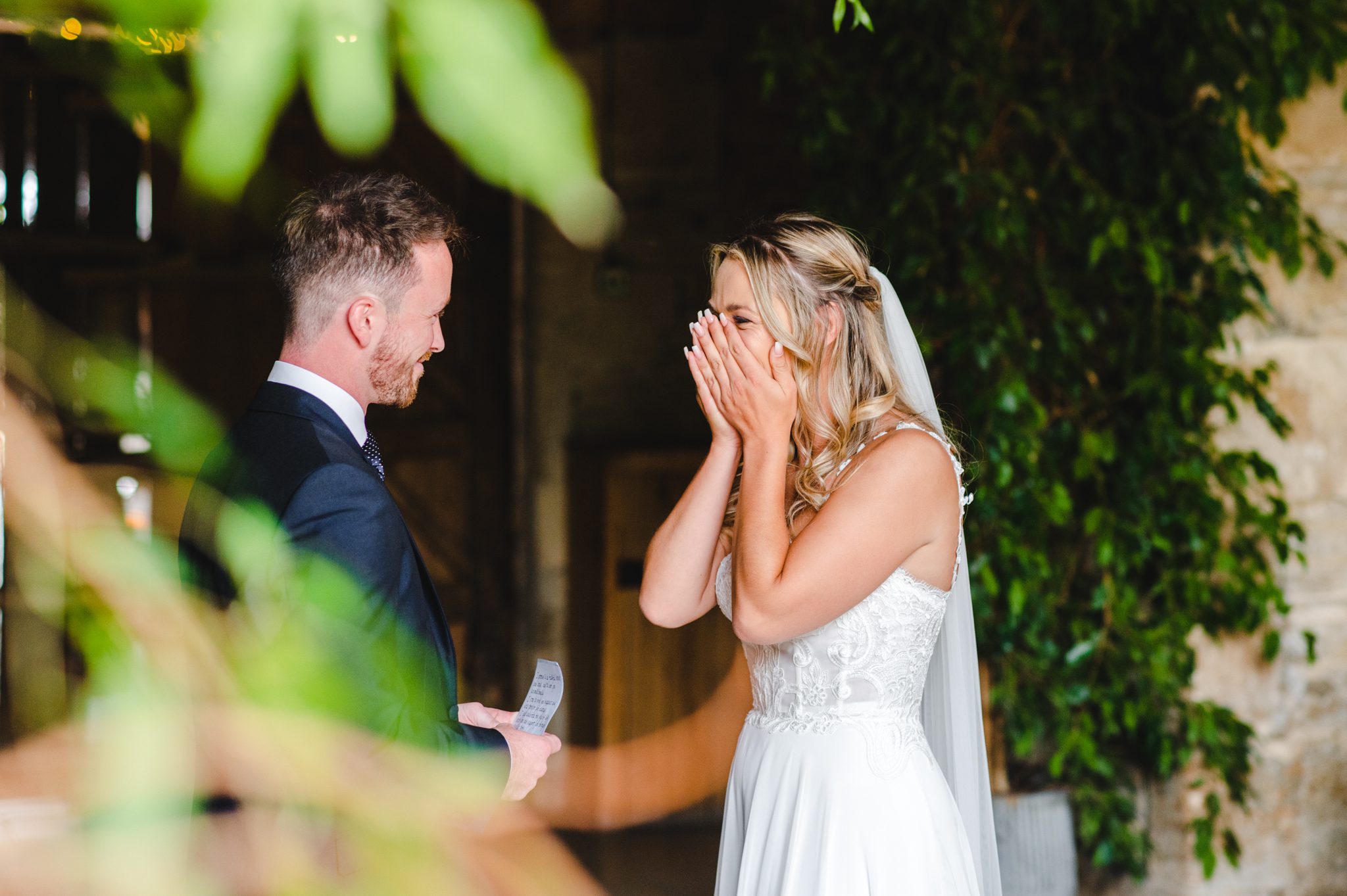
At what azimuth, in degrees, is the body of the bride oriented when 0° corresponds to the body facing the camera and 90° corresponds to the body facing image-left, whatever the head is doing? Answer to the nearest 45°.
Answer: approximately 45°

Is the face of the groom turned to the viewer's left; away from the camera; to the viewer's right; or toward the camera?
to the viewer's right

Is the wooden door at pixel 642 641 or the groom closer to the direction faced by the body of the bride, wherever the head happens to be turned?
the groom
